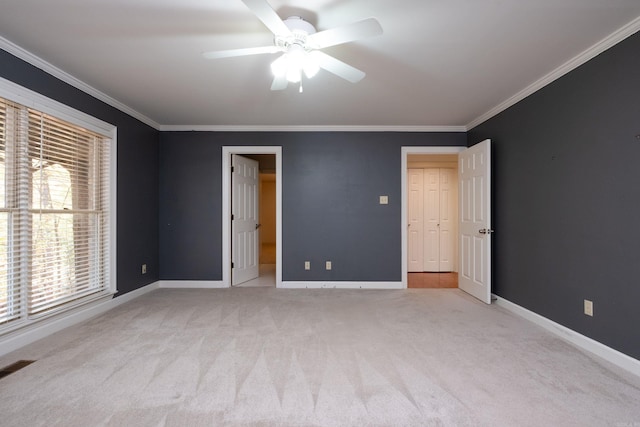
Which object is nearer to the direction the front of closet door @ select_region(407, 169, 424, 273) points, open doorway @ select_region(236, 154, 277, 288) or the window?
the window

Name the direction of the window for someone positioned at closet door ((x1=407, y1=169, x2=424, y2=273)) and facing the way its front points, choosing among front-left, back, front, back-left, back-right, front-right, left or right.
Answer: front-right

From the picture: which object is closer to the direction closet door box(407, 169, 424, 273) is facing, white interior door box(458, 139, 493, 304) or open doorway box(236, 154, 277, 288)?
the white interior door

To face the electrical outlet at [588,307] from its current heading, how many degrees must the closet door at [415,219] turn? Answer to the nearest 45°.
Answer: approximately 45° to its left

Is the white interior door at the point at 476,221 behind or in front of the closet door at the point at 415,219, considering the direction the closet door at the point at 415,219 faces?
in front

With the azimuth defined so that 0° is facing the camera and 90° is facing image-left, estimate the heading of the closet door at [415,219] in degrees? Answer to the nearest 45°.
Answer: approximately 0°

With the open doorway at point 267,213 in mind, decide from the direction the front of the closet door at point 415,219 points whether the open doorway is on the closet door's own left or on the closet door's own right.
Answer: on the closet door's own right
